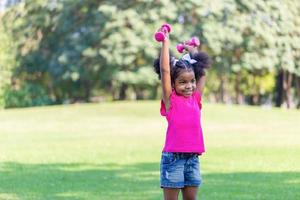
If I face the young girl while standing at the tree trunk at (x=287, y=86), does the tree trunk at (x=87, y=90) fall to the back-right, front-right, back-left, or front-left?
front-right

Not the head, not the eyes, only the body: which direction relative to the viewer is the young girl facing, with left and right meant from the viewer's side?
facing the viewer and to the right of the viewer

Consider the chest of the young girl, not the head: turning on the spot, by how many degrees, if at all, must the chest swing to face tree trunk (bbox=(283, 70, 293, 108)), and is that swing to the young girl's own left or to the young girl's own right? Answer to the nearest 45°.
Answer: approximately 135° to the young girl's own left

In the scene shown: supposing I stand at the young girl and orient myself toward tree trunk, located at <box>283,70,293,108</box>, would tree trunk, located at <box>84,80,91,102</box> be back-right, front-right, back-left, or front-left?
front-left

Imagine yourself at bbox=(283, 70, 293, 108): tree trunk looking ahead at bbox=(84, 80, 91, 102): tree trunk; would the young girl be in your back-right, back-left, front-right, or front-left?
front-left

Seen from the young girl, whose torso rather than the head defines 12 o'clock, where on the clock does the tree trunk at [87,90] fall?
The tree trunk is roughly at 7 o'clock from the young girl.

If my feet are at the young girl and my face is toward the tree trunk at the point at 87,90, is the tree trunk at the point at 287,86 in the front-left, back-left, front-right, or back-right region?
front-right
